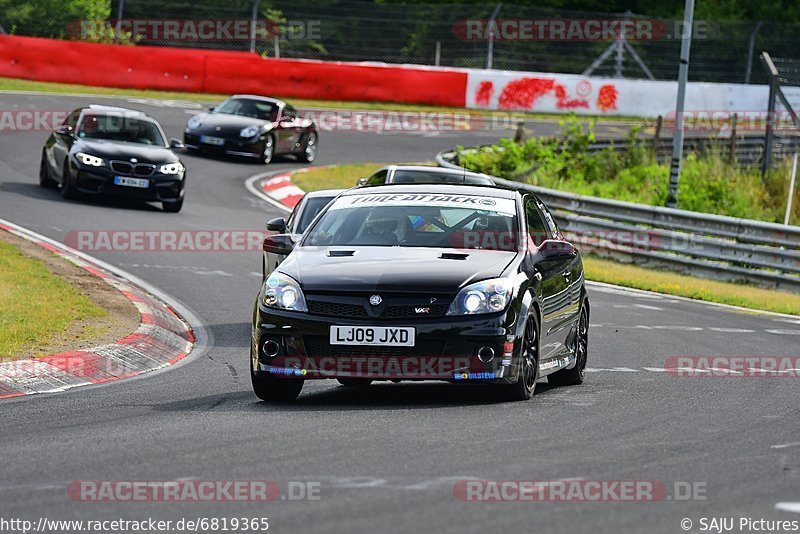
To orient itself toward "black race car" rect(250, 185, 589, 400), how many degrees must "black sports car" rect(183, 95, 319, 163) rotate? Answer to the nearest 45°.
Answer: approximately 45° to its left

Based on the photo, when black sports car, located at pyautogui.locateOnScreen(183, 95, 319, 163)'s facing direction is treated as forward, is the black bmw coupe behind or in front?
in front

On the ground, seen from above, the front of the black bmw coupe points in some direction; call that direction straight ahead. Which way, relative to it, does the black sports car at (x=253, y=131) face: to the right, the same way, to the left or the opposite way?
to the right

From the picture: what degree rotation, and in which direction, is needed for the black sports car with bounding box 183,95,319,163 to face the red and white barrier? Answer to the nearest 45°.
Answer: approximately 135° to its right

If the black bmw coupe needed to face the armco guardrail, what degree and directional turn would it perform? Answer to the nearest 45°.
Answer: approximately 45° to its left

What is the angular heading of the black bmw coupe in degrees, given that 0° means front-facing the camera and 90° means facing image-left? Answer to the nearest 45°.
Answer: approximately 315°

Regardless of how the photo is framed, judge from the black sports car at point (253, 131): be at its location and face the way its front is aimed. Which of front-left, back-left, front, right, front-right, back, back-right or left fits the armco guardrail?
left

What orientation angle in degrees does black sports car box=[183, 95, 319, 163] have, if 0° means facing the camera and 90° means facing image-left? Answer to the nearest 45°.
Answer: approximately 45°

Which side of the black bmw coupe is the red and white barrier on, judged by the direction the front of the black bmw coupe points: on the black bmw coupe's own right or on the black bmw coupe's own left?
on the black bmw coupe's own left

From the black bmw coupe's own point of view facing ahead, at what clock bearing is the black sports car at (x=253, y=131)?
The black sports car is roughly at 8 o'clock from the black bmw coupe.

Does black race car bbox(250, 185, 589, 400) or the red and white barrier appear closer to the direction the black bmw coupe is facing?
the black race car

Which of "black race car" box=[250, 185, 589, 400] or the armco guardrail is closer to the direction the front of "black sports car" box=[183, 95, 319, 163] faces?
the black race car

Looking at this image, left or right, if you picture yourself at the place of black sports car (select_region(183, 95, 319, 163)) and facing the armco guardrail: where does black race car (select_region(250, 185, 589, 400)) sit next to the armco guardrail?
right

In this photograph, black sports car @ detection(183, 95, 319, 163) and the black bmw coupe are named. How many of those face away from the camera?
0

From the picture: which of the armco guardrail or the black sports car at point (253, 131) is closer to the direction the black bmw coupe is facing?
the armco guardrail
